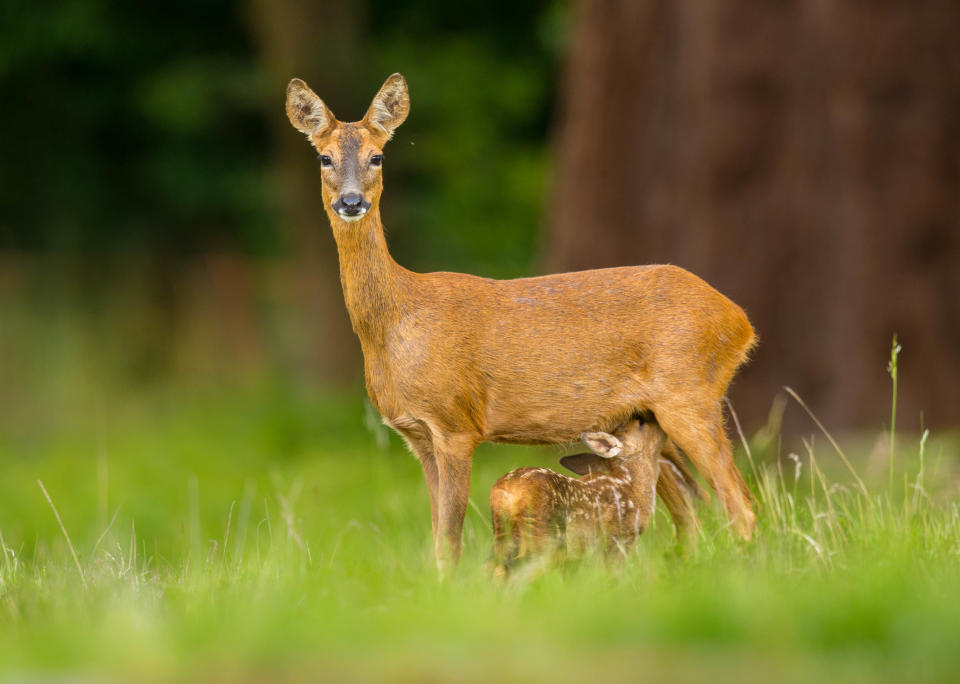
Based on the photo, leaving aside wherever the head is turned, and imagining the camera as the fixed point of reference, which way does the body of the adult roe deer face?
to the viewer's left

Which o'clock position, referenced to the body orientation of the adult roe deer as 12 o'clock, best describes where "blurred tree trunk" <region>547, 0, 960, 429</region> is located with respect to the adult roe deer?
The blurred tree trunk is roughly at 4 o'clock from the adult roe deer.
